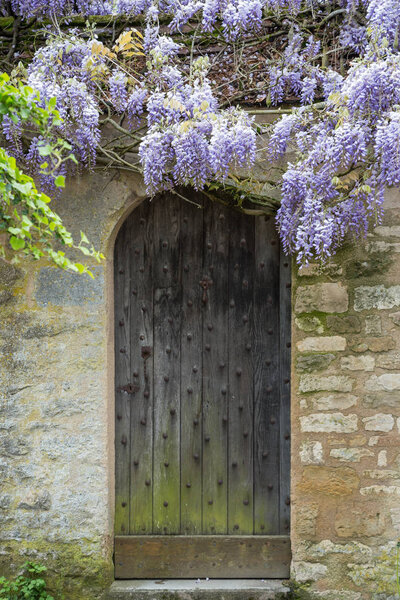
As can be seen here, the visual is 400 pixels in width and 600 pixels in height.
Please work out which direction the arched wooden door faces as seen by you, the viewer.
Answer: facing the viewer
